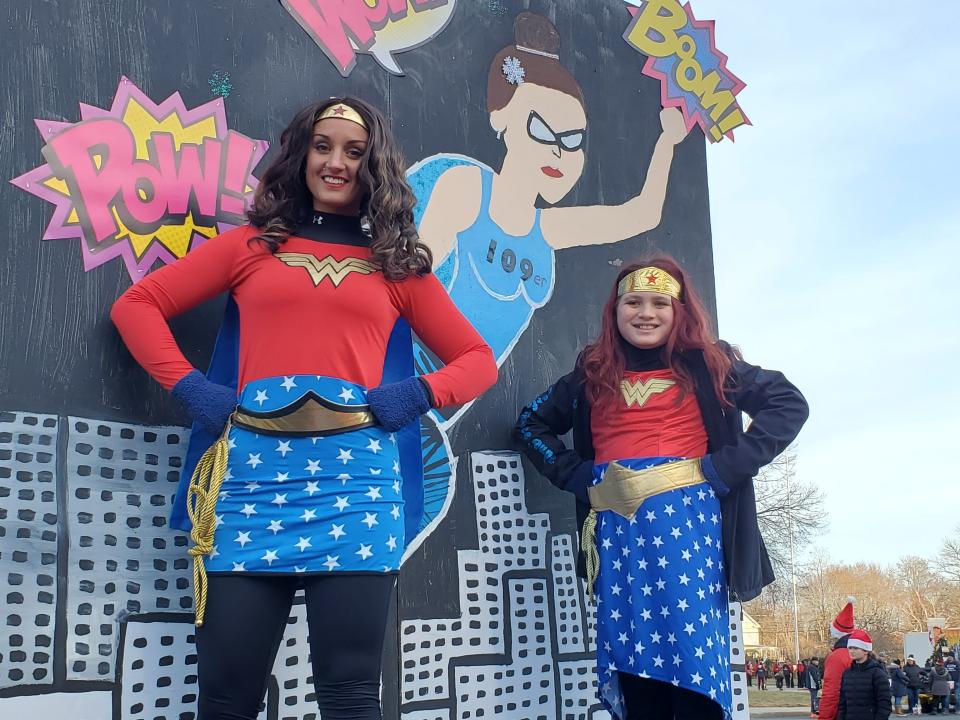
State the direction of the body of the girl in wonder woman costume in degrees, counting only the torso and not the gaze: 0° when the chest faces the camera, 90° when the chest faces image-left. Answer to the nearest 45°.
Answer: approximately 0°

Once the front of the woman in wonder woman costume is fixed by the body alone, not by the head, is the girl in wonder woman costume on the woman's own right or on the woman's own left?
on the woman's own left

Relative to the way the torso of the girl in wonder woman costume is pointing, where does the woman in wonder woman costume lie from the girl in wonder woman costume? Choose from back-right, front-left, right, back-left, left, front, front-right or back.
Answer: front-right

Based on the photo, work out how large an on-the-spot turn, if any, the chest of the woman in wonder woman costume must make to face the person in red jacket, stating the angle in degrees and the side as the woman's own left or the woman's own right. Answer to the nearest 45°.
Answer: approximately 135° to the woman's own left

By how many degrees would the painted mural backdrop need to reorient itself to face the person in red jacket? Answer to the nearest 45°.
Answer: approximately 135° to its left

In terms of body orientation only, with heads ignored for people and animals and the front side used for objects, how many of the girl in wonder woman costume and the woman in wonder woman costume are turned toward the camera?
2

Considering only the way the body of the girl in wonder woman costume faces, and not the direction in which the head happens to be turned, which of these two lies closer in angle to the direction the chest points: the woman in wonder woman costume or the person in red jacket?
the woman in wonder woman costume
